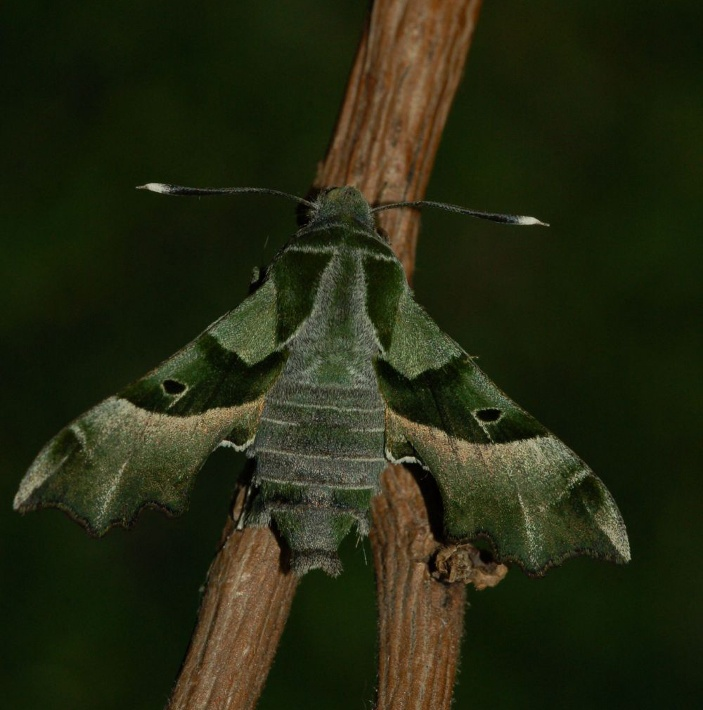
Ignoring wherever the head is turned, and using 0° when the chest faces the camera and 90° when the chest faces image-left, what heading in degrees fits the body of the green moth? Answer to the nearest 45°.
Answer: approximately 180°
